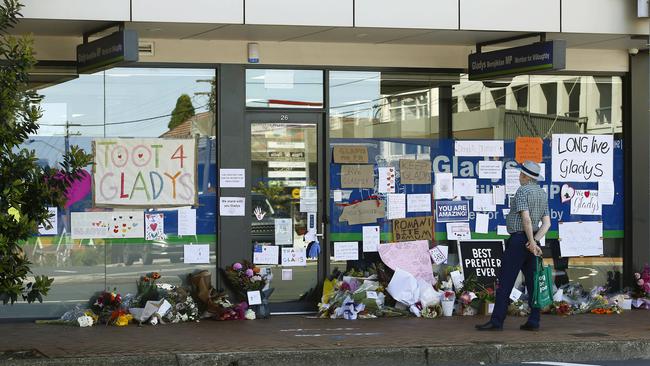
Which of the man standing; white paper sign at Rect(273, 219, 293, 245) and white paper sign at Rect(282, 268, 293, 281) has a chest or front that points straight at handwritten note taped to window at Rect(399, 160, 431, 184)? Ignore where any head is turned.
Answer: the man standing

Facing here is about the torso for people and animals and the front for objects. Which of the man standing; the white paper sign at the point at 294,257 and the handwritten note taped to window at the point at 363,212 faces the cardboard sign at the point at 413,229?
the man standing

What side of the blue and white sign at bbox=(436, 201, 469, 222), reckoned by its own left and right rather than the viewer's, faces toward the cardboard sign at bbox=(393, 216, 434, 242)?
right

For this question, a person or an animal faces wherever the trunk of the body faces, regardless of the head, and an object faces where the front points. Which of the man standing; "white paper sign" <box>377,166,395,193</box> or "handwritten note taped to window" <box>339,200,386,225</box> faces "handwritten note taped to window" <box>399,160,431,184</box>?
the man standing

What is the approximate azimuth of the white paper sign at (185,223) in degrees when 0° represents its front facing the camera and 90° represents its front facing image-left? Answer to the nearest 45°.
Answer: approximately 0°
